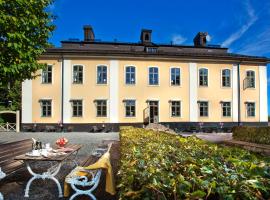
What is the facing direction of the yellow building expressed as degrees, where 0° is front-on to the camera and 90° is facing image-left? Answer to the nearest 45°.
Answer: approximately 0°

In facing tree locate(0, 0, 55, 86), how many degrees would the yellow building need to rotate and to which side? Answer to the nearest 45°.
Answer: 0° — it already faces it
